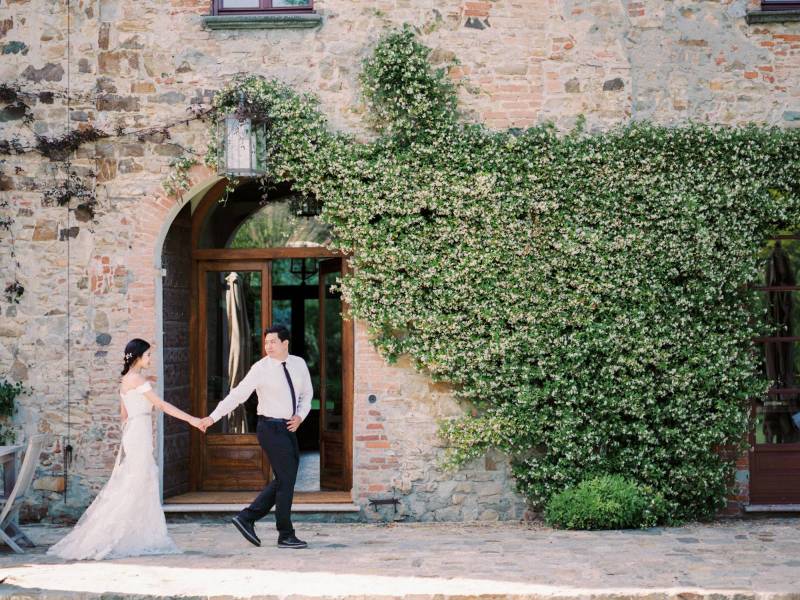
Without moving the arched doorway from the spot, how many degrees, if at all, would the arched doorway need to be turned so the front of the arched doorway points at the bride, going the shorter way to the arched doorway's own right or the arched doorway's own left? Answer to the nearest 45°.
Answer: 0° — it already faces them

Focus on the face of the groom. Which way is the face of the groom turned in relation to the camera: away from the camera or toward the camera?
toward the camera

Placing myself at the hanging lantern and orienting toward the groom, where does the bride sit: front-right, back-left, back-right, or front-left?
front-right

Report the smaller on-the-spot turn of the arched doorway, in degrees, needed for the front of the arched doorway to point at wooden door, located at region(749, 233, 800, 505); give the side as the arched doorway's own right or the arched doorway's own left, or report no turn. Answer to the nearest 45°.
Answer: approximately 90° to the arched doorway's own left

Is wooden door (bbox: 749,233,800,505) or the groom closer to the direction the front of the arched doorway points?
the groom

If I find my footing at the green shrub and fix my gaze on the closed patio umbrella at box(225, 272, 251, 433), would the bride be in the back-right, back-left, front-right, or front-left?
front-left

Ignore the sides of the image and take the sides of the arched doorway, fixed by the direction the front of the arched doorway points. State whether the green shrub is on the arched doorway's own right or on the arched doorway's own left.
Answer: on the arched doorway's own left

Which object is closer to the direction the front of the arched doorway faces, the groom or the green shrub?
the groom

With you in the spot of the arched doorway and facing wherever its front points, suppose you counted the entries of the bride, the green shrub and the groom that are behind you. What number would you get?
0

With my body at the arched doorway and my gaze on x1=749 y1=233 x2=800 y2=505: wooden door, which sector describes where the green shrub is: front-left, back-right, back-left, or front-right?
front-right

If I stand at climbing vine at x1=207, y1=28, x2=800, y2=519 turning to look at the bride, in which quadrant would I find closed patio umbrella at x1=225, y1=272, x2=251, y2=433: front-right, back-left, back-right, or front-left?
front-right

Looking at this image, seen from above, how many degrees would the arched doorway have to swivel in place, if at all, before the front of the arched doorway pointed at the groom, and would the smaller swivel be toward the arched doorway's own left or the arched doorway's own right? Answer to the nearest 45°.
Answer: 0° — it already faces them

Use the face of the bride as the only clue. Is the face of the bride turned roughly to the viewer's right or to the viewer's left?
to the viewer's right

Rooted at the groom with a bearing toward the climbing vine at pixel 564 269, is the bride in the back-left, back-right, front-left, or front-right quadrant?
back-left

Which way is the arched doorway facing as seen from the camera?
toward the camera

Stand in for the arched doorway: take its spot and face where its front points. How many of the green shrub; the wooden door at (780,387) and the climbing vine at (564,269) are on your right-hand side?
0
